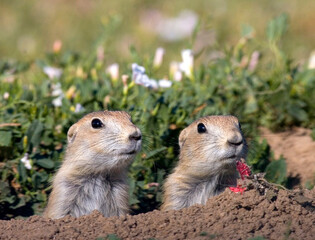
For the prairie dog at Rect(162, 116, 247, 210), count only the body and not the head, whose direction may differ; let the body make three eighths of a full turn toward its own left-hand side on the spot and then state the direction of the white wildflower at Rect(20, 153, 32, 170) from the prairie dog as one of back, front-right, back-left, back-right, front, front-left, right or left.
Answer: left

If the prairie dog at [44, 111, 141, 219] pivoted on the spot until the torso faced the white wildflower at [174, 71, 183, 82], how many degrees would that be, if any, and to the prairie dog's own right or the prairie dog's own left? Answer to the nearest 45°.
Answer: approximately 135° to the prairie dog's own left

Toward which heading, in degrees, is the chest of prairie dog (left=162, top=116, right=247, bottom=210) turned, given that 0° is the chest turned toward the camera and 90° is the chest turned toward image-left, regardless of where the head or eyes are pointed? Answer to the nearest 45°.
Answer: approximately 315°

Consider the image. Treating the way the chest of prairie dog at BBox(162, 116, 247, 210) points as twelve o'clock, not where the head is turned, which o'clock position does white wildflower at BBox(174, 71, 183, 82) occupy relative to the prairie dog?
The white wildflower is roughly at 7 o'clock from the prairie dog.

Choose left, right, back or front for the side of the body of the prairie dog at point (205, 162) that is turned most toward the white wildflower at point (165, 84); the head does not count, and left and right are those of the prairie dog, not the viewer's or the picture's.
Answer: back

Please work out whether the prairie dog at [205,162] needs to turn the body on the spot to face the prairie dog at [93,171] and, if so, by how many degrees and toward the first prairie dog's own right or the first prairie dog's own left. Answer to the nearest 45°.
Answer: approximately 135° to the first prairie dog's own right

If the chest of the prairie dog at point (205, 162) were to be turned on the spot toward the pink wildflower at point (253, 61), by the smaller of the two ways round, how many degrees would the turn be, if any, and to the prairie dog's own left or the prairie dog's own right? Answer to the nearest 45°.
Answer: approximately 135° to the prairie dog's own left

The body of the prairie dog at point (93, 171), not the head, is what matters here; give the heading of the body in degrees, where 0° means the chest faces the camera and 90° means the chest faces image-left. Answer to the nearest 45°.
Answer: approximately 315°

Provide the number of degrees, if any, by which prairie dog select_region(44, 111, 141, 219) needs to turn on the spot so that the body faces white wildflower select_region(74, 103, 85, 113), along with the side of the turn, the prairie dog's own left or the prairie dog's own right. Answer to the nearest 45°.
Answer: approximately 135° to the prairie dog's own left
